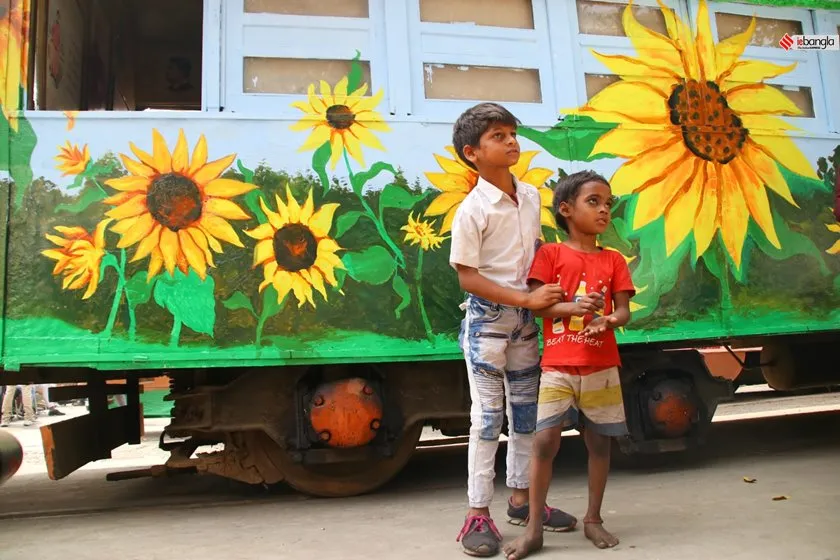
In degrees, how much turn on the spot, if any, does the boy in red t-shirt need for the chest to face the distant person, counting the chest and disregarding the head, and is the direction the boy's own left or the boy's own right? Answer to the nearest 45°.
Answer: approximately 135° to the boy's own right

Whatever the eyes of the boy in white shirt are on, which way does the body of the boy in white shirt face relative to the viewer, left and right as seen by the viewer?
facing the viewer and to the right of the viewer

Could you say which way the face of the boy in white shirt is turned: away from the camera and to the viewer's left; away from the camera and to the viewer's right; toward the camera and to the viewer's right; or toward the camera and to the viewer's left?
toward the camera and to the viewer's right

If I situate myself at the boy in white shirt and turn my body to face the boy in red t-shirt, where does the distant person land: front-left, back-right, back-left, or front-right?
back-left

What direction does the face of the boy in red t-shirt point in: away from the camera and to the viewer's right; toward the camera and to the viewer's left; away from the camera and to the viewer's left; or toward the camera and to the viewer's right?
toward the camera and to the viewer's right

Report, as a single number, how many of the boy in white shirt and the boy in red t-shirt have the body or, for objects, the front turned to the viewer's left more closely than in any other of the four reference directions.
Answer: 0

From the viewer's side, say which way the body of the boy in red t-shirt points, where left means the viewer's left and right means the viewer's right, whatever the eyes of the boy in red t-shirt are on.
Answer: facing the viewer
